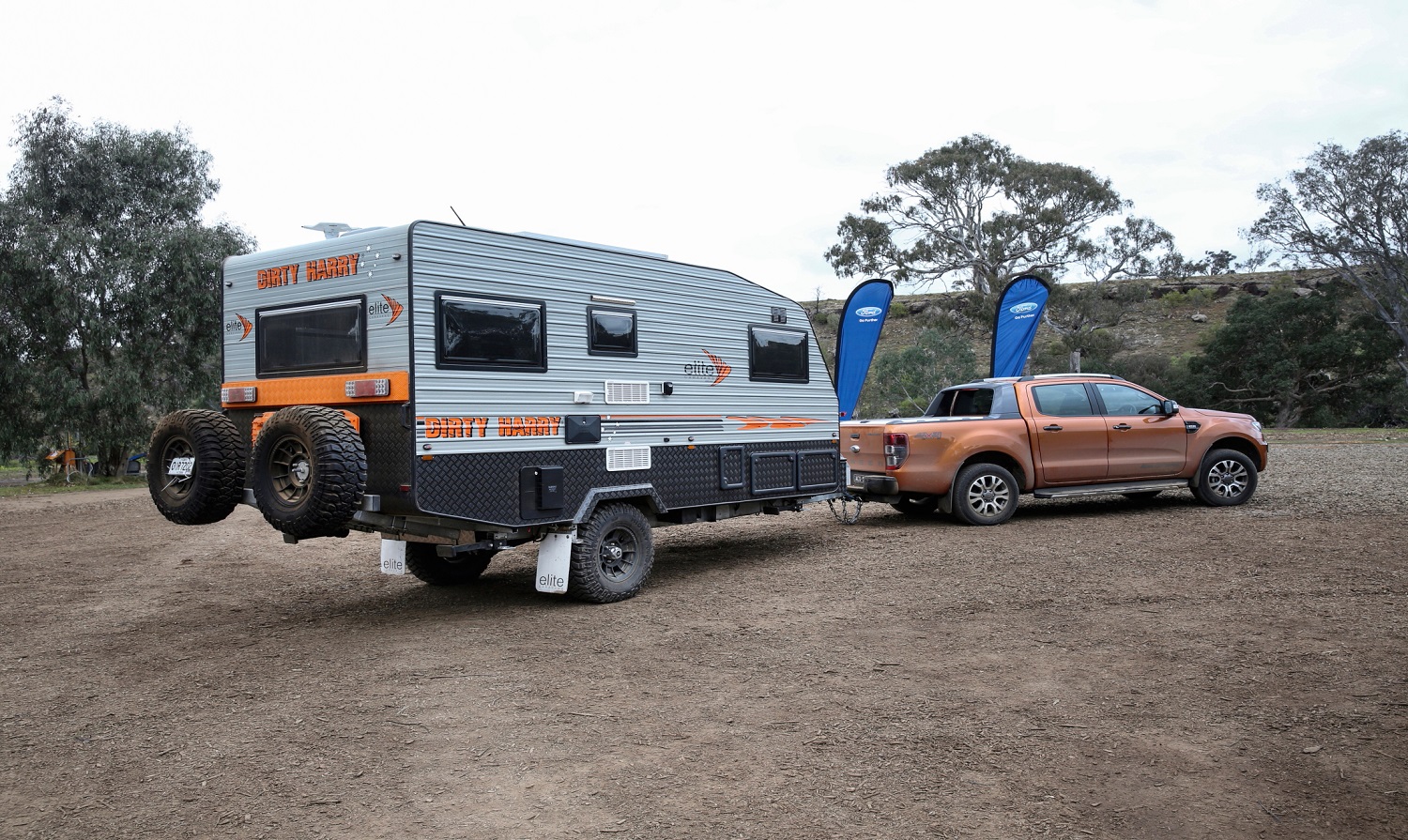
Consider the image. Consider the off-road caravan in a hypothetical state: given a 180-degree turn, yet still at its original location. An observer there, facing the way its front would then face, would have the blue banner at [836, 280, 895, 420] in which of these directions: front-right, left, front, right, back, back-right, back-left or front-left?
back

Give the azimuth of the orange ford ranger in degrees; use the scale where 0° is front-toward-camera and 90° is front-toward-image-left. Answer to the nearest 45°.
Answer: approximately 225°

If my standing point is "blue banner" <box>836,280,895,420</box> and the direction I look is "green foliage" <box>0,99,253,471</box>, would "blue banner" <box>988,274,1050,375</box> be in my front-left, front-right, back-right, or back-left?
back-right

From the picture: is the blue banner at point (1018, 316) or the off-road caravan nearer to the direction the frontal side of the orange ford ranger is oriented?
the blue banner

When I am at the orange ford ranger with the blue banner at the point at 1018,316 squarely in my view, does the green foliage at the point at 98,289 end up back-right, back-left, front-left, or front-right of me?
front-left

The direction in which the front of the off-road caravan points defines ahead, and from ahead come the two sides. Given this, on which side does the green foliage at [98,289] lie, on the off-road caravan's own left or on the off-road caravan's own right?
on the off-road caravan's own left

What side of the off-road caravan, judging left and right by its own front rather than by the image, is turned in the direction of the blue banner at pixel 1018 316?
front

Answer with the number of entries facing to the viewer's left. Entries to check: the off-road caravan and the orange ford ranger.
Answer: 0

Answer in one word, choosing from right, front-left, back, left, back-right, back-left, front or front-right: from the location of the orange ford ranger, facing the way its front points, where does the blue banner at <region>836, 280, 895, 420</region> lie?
left

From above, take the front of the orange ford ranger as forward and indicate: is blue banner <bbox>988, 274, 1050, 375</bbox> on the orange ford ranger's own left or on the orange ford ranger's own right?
on the orange ford ranger's own left

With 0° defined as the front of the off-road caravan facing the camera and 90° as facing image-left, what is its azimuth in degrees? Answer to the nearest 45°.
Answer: approximately 225°
